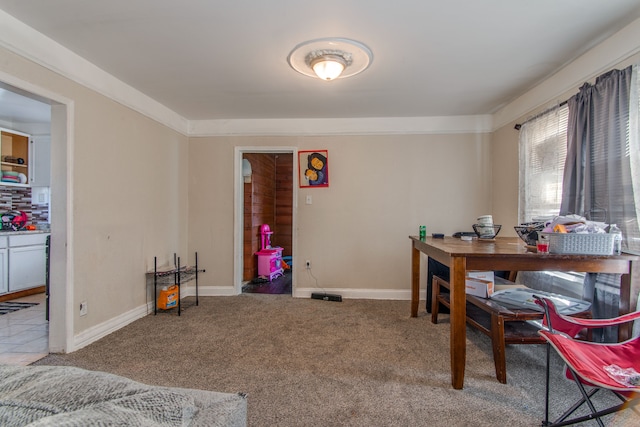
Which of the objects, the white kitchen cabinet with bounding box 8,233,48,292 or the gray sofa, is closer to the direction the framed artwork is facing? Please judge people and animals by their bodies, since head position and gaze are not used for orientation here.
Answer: the gray sofa

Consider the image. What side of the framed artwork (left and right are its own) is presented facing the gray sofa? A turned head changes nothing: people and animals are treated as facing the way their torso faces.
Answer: front

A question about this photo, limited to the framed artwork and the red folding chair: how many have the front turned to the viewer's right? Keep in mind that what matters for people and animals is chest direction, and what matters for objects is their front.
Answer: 0

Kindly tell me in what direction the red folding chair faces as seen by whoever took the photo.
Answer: facing the viewer and to the left of the viewer

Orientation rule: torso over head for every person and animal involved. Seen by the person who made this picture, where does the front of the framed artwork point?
facing the viewer

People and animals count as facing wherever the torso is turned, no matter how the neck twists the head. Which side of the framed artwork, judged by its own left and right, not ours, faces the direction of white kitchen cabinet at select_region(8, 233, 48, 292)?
right

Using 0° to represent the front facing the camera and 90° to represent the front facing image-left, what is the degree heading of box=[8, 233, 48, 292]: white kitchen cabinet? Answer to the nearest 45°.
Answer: approximately 315°

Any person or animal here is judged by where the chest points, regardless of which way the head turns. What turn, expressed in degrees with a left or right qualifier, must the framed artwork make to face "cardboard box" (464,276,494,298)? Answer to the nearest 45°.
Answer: approximately 45° to its left

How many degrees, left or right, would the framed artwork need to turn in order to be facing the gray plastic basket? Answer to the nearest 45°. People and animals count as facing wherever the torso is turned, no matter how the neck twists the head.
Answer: approximately 45° to its left

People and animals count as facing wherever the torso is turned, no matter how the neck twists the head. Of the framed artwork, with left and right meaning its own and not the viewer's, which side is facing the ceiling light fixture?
front
